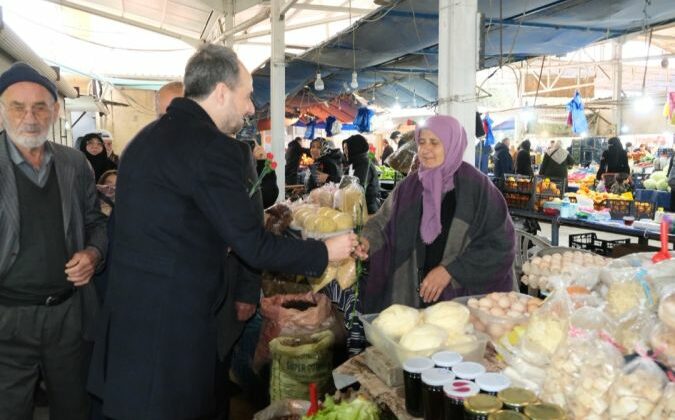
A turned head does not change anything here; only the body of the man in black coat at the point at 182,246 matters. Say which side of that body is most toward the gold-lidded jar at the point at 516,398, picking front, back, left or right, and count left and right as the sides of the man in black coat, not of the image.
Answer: right

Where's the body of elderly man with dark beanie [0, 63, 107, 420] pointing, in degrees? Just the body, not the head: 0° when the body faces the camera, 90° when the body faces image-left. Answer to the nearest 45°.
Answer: approximately 0°

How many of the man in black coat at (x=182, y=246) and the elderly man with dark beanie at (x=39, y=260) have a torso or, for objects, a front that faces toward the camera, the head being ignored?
1

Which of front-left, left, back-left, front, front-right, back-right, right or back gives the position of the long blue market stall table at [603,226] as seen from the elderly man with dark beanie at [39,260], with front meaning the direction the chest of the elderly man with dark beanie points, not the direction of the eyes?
left

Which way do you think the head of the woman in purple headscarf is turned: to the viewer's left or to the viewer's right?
to the viewer's left

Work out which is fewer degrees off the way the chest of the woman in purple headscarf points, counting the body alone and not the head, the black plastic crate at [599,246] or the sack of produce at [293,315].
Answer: the sack of produce

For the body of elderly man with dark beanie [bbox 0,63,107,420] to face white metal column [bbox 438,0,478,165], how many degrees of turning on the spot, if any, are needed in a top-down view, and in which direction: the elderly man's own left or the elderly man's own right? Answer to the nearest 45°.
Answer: approximately 90° to the elderly man's own left

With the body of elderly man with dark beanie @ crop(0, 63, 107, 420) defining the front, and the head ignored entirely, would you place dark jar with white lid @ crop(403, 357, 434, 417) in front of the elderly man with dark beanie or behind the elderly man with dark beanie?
in front

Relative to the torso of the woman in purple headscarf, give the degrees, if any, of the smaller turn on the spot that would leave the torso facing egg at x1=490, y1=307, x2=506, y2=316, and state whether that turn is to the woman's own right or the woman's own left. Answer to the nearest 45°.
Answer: approximately 45° to the woman's own left

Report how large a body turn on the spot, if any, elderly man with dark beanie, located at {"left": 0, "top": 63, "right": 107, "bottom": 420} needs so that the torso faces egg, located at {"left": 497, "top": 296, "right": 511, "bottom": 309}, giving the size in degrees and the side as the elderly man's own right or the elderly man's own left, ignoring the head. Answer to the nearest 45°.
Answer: approximately 45° to the elderly man's own left

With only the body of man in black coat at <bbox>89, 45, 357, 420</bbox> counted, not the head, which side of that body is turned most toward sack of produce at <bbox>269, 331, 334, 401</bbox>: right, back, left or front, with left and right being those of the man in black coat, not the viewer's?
front

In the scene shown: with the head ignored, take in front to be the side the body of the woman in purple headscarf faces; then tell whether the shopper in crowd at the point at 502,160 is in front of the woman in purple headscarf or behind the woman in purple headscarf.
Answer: behind

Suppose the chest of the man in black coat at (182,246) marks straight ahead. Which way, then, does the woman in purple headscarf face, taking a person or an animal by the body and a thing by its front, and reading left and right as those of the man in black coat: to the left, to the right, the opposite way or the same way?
the opposite way

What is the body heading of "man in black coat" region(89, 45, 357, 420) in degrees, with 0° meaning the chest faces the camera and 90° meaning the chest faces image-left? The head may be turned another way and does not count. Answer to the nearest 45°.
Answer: approximately 225°
